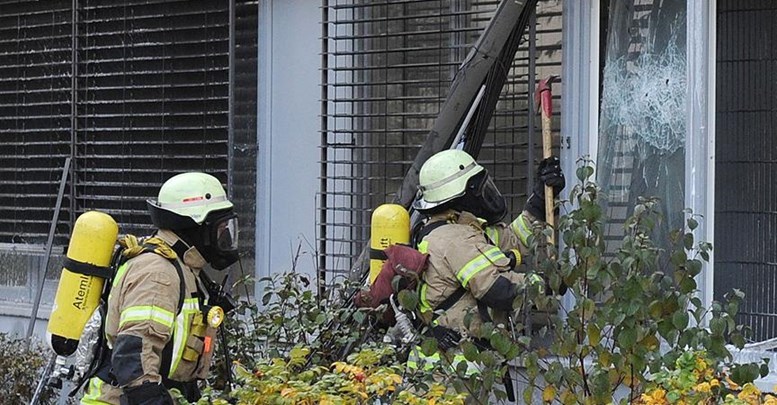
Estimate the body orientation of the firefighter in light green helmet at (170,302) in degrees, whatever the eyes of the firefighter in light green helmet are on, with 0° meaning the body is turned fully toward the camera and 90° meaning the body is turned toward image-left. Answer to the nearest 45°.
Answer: approximately 270°

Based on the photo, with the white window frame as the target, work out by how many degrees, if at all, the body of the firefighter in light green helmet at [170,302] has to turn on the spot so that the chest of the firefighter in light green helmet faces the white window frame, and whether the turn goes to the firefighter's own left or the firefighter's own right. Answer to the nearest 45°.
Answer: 0° — they already face it

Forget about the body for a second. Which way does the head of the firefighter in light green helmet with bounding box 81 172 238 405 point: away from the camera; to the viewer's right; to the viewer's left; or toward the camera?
to the viewer's right

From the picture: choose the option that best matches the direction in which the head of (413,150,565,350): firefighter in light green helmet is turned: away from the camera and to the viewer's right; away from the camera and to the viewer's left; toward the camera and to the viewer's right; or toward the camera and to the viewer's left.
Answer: away from the camera and to the viewer's right

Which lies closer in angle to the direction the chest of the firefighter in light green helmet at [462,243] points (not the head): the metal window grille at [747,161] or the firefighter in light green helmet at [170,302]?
the metal window grille

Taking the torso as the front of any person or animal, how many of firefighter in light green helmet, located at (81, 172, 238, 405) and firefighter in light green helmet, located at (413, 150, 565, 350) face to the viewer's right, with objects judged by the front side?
2

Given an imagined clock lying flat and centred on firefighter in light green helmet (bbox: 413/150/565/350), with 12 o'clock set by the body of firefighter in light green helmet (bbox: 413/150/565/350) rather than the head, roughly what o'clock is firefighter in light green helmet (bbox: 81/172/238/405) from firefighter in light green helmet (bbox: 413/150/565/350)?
firefighter in light green helmet (bbox: 81/172/238/405) is roughly at 5 o'clock from firefighter in light green helmet (bbox: 413/150/565/350).

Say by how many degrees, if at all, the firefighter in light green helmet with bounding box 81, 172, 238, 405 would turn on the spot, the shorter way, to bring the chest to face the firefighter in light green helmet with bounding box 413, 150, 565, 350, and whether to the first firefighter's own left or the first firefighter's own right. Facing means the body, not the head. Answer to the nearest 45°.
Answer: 0° — they already face them

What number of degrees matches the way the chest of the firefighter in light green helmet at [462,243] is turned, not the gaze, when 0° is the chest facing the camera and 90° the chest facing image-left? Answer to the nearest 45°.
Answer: approximately 270°
